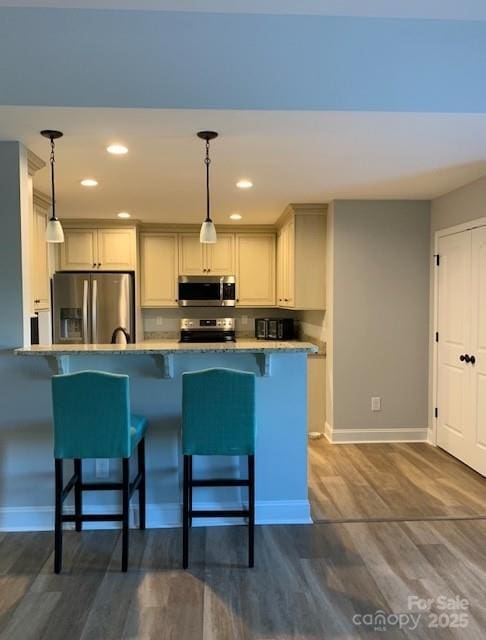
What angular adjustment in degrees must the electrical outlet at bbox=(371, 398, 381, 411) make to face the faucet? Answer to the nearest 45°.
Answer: approximately 90° to its right

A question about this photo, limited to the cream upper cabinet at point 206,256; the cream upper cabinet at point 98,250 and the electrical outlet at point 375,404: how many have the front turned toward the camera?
3

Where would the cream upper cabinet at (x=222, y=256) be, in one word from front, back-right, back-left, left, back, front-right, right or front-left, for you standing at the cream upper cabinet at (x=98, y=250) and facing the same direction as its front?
left

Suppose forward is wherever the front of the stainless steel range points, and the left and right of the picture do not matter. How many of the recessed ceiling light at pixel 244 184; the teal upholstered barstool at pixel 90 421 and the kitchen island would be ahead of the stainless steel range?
3

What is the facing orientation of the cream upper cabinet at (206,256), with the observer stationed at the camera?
facing the viewer

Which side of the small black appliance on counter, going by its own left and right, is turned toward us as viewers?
front

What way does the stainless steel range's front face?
toward the camera

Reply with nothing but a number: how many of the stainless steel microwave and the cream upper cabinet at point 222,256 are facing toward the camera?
2

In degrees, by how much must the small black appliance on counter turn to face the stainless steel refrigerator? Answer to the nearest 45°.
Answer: approximately 90° to its right

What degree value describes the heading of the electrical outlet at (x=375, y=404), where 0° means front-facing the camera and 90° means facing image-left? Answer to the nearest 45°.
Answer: approximately 0°

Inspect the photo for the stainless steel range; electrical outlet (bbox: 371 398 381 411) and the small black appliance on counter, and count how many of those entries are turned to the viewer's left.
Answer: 0

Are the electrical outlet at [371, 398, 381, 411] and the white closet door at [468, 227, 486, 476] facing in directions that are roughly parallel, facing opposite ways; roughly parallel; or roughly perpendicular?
roughly perpendicular

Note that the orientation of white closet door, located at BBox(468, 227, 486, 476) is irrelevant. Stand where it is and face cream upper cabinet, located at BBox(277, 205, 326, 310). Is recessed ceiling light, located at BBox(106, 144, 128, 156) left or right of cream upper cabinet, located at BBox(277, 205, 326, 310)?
left
